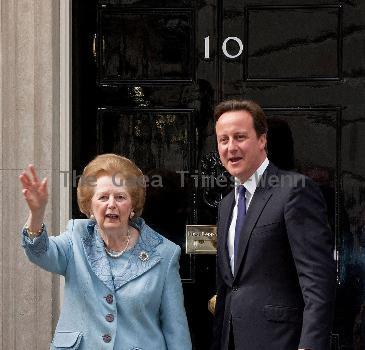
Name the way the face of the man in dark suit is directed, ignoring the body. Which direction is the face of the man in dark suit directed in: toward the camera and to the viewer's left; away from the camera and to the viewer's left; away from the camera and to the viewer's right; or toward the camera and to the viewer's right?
toward the camera and to the viewer's left

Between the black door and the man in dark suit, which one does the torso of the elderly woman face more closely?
the man in dark suit

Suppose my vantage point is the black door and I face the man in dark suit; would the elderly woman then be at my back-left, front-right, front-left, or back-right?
front-right

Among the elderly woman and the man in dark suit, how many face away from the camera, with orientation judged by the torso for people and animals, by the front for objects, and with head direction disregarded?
0

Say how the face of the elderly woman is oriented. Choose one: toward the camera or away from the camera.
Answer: toward the camera

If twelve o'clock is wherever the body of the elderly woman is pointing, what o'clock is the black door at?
The black door is roughly at 7 o'clock from the elderly woman.

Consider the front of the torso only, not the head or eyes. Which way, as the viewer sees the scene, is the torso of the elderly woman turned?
toward the camera

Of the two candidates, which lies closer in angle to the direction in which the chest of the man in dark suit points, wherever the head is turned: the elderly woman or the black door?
the elderly woman

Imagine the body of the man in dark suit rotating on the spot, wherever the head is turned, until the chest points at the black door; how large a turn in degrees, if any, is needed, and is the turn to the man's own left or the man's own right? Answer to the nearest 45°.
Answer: approximately 135° to the man's own right

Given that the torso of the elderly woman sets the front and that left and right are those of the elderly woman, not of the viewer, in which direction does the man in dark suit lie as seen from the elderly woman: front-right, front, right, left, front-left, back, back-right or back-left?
left
